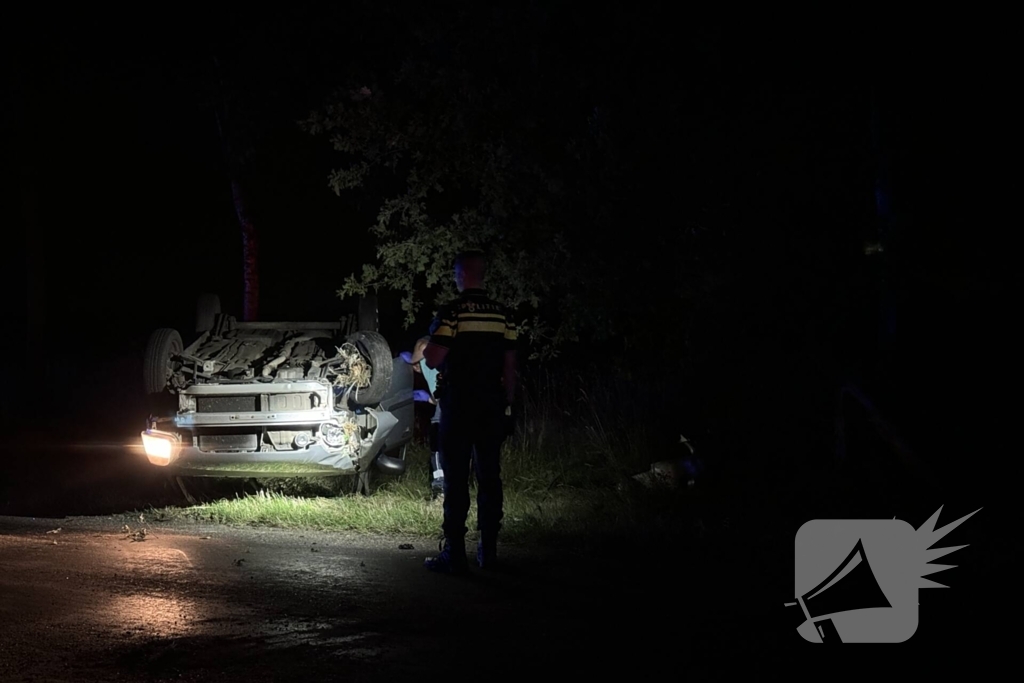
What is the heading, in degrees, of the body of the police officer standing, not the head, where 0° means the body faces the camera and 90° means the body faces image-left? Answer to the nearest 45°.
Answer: approximately 135°

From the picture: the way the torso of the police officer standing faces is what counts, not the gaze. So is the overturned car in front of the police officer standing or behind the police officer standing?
in front

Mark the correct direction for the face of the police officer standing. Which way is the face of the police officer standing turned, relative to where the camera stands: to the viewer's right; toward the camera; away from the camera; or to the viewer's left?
away from the camera
